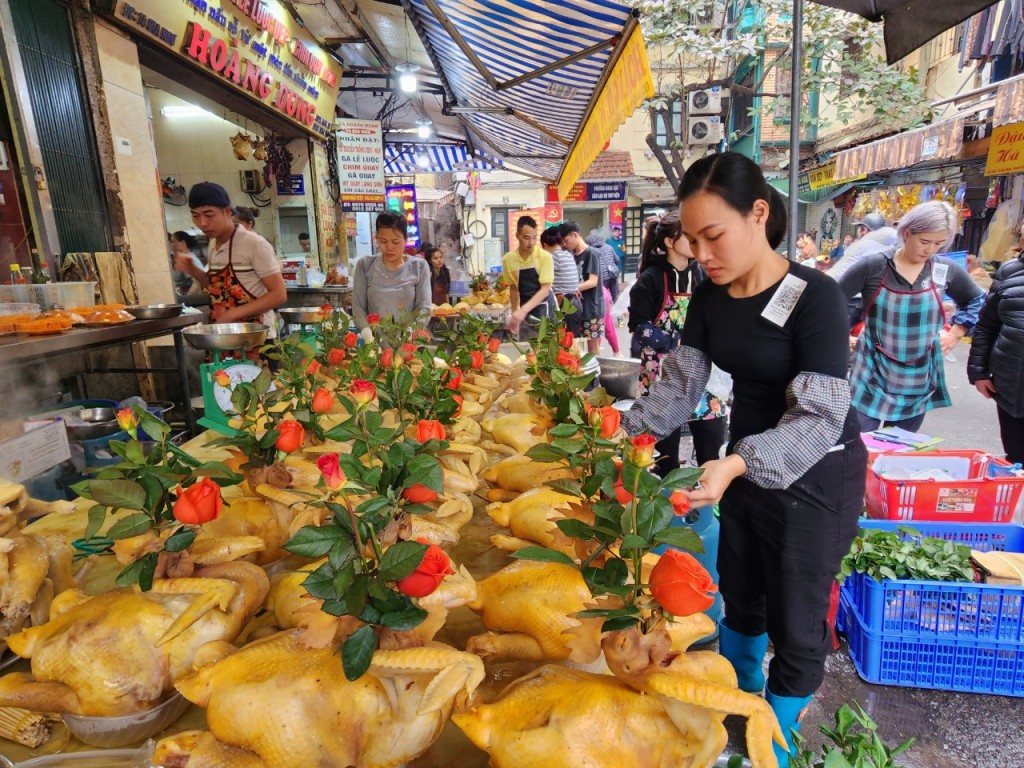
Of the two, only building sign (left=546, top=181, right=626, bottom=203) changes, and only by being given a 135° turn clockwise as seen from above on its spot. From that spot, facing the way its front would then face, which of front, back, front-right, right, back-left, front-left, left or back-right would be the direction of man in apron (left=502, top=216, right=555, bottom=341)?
back-left

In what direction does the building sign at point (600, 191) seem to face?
toward the camera

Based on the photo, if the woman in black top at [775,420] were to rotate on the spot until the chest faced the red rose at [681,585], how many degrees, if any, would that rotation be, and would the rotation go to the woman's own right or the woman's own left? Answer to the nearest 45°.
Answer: approximately 45° to the woman's own left

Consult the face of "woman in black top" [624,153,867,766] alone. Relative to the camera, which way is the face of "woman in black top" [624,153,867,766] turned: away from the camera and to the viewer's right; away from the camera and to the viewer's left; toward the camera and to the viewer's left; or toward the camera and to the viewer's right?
toward the camera and to the viewer's left

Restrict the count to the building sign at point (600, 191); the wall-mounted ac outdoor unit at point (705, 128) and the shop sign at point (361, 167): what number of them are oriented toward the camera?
3

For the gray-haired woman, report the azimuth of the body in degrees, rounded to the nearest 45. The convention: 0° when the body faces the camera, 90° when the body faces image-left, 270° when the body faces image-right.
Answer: approximately 0°

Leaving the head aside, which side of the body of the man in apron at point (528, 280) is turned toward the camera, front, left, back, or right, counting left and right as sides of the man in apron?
front

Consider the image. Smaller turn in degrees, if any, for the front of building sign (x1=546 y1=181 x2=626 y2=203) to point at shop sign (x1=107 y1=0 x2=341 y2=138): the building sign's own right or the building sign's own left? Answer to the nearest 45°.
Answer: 0° — it already faces it

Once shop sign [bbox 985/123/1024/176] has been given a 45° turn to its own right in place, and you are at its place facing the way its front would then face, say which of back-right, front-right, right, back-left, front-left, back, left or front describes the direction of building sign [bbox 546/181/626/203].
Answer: front-right
